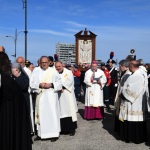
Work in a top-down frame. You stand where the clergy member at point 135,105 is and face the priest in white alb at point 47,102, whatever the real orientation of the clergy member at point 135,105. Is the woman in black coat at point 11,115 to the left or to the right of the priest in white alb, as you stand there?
left

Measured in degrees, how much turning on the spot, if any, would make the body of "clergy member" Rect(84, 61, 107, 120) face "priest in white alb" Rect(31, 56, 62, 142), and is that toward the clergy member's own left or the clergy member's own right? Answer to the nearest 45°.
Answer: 0° — they already face them

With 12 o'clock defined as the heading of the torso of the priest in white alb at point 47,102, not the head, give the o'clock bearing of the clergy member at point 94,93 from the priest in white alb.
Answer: The clergy member is roughly at 7 o'clock from the priest in white alb.

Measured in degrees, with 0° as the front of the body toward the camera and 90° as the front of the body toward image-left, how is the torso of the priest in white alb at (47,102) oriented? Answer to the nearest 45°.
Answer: approximately 0°

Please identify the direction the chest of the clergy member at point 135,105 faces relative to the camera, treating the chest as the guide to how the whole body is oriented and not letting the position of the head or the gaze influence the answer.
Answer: to the viewer's left

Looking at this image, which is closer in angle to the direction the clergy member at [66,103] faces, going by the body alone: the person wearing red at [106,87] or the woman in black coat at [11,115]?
the woman in black coat

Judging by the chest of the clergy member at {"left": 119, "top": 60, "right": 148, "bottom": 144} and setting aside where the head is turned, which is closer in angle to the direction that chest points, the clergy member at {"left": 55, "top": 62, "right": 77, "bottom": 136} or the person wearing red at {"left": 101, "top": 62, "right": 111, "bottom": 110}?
the clergy member

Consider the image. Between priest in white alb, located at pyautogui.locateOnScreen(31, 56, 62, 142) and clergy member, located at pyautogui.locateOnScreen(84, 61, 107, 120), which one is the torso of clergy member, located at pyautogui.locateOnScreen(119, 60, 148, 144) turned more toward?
the priest in white alb

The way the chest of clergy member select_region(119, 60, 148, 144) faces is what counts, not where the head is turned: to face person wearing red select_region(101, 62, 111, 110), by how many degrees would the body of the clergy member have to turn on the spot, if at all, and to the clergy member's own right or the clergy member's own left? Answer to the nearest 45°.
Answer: approximately 90° to the clergy member's own right
